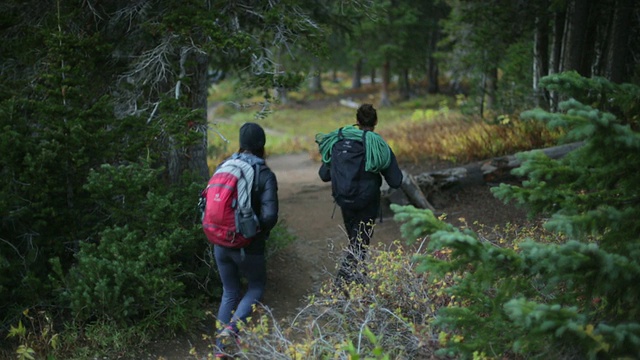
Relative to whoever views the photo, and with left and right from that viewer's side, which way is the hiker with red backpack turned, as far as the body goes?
facing away from the viewer and to the right of the viewer

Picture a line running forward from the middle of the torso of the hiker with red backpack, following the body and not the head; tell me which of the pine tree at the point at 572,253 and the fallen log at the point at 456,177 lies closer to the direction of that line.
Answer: the fallen log

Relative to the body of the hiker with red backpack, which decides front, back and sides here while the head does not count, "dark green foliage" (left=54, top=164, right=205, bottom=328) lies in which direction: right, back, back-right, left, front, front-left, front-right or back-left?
left

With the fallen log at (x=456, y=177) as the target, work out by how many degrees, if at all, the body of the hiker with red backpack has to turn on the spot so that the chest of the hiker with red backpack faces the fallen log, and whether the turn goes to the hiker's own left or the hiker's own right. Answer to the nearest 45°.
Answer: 0° — they already face it

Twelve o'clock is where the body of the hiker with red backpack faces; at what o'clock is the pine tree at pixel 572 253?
The pine tree is roughly at 3 o'clock from the hiker with red backpack.

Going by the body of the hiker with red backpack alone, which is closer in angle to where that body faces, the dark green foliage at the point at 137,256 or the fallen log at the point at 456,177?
the fallen log
